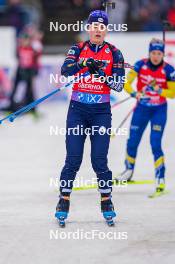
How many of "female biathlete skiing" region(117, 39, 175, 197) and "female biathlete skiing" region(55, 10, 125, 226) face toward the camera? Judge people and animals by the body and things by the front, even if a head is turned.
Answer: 2

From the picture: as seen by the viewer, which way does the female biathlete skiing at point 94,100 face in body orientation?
toward the camera

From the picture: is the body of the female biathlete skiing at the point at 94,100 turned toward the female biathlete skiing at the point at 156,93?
no

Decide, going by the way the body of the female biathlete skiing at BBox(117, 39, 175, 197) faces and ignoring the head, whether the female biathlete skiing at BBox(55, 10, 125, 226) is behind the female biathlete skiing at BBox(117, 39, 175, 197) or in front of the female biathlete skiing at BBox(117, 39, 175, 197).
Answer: in front

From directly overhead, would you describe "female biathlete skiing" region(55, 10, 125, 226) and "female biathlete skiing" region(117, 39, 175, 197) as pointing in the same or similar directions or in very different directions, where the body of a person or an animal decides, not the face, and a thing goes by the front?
same or similar directions
